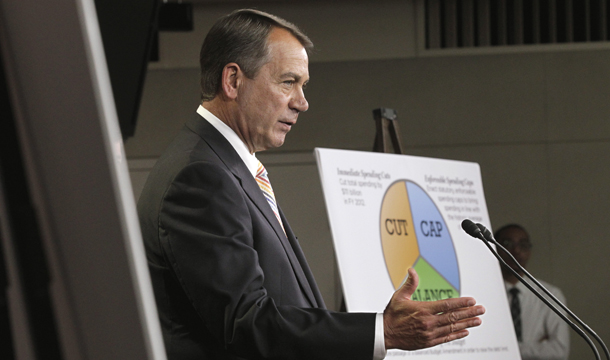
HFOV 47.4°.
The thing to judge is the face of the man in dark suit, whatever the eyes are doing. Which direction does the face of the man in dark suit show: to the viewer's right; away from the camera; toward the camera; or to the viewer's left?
to the viewer's right

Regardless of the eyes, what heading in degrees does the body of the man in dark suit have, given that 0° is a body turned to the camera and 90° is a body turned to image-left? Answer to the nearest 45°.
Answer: approximately 270°
